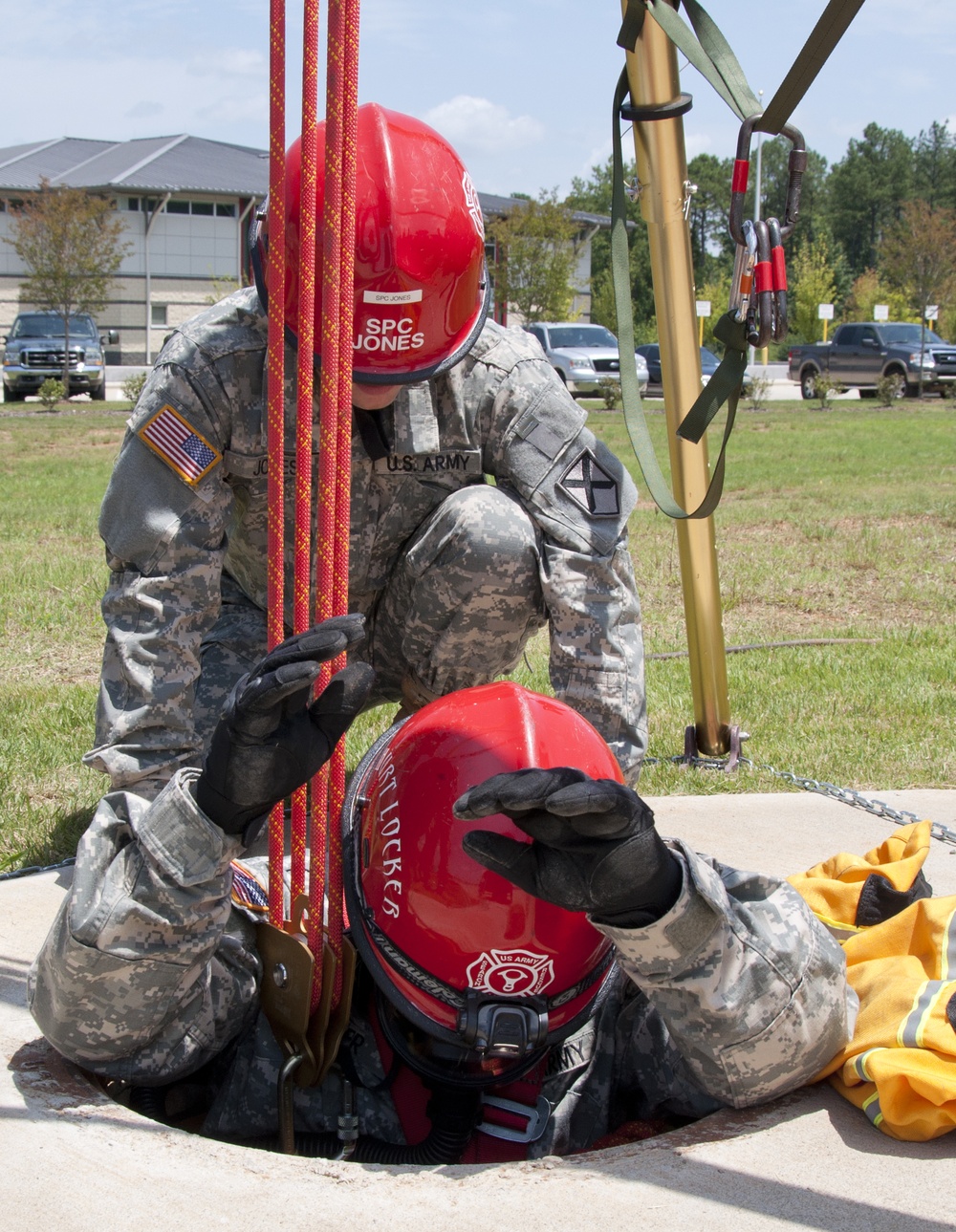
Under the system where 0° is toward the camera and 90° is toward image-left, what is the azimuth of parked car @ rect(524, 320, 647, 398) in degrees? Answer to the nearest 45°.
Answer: approximately 315°

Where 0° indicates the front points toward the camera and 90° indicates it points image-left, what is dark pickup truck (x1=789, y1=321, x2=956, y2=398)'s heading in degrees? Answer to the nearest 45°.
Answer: approximately 315°

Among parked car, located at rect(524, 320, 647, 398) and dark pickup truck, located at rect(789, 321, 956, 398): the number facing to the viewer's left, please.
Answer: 0

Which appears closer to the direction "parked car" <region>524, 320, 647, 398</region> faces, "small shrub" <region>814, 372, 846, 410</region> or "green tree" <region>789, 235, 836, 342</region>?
the small shrub

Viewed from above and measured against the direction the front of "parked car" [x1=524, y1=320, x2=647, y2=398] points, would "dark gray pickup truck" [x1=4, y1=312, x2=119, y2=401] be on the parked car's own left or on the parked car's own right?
on the parked car's own right

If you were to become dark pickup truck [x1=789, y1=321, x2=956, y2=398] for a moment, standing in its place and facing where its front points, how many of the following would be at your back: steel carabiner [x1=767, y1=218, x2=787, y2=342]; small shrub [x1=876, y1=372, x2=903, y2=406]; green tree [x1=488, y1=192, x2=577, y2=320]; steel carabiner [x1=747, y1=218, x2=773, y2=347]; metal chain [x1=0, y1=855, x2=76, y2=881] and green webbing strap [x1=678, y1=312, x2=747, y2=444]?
1

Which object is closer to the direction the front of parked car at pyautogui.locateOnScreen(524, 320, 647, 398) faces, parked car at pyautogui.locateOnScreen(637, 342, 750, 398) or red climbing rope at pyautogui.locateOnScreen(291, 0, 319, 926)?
the red climbing rope

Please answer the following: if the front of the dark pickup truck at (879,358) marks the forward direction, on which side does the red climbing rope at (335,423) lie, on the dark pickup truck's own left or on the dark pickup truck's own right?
on the dark pickup truck's own right
